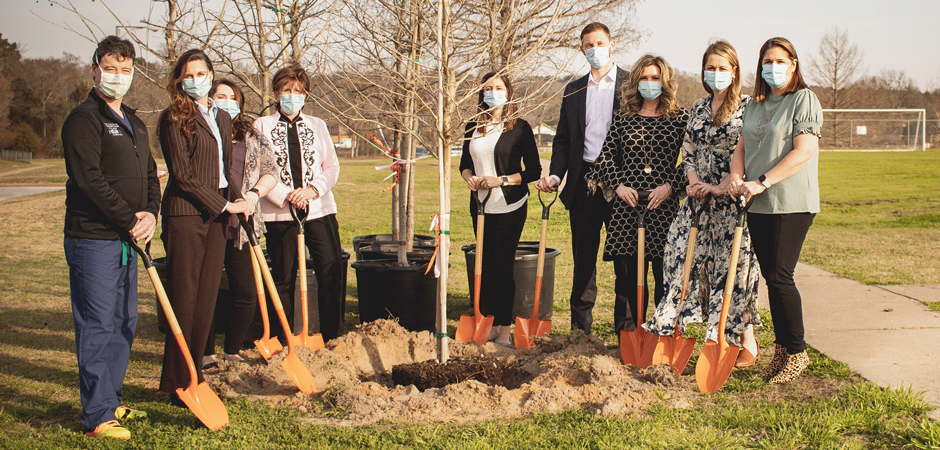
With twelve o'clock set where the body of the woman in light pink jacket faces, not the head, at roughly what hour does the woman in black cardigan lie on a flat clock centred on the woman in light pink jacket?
The woman in black cardigan is roughly at 9 o'clock from the woman in light pink jacket.

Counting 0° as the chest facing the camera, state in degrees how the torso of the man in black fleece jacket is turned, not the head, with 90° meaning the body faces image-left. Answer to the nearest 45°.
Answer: approximately 315°

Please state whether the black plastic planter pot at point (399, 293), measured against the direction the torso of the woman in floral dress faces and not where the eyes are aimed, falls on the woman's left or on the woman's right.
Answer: on the woman's right

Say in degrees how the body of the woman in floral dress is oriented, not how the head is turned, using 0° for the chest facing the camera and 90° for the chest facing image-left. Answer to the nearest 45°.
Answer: approximately 45°

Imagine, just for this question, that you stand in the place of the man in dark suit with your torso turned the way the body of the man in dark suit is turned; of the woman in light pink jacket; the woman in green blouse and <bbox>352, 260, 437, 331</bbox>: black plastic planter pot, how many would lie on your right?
2

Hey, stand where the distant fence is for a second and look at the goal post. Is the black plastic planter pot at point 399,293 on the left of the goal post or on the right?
right
